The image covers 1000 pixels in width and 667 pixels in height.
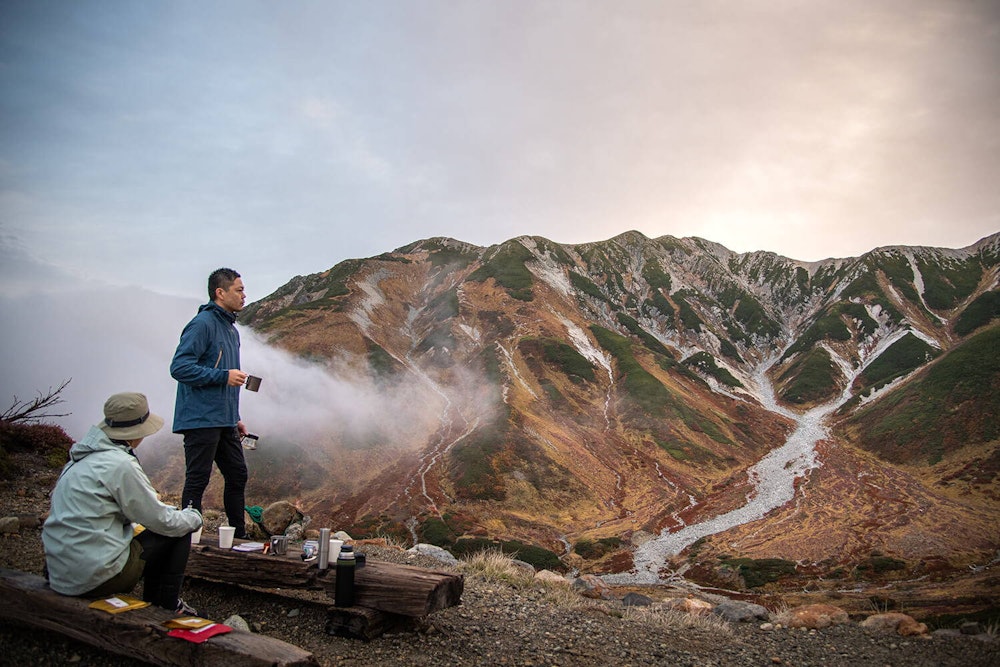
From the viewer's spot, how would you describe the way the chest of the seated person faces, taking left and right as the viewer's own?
facing away from the viewer and to the right of the viewer

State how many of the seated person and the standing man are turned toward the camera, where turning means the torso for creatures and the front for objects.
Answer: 0

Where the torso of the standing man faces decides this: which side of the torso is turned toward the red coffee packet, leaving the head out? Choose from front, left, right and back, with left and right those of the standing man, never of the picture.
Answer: right

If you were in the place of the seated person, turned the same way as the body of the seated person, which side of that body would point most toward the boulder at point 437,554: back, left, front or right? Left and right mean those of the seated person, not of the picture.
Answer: front

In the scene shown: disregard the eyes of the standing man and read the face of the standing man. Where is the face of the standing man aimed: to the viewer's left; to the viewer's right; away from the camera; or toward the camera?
to the viewer's right

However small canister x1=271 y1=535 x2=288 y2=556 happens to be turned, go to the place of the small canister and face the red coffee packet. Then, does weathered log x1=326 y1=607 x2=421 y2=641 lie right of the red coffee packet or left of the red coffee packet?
left

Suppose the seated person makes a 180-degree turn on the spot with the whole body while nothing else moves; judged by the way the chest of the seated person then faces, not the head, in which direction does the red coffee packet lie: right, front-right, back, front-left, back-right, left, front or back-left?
left

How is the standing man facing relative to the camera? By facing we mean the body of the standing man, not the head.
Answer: to the viewer's right

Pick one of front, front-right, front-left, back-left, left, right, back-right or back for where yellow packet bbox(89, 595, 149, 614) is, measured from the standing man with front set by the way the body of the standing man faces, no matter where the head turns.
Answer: right

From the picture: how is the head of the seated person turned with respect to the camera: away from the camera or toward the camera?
away from the camera

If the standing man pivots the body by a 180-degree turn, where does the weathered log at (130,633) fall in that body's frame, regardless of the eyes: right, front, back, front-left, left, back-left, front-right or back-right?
left

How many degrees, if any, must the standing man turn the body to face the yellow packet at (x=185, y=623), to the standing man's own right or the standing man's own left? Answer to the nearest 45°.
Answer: approximately 90° to the standing man's own right
